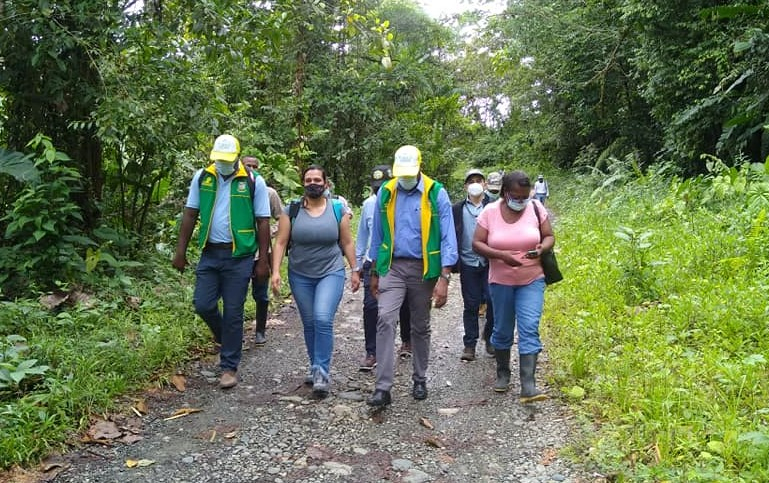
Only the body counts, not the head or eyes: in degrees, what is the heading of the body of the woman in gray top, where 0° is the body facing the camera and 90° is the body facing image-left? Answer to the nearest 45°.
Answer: approximately 0°

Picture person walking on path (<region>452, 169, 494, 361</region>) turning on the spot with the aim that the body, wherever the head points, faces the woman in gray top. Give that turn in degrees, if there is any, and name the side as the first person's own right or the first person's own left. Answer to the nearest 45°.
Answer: approximately 45° to the first person's own right

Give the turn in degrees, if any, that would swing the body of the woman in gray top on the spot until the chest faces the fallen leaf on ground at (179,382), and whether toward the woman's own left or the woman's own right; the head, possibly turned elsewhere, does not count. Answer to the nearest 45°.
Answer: approximately 90° to the woman's own right

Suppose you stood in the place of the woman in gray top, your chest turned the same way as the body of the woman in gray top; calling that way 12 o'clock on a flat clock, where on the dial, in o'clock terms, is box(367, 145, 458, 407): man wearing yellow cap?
The man wearing yellow cap is roughly at 10 o'clock from the woman in gray top.

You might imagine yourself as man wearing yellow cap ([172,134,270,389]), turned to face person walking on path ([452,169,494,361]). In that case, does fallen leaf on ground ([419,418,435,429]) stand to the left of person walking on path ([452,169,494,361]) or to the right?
right

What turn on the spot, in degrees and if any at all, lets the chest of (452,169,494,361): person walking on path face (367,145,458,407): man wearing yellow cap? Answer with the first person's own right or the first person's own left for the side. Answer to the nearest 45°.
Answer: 0° — they already face them

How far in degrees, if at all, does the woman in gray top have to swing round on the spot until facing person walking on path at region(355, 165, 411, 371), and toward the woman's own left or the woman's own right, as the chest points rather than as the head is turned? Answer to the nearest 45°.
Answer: approximately 135° to the woman's own left

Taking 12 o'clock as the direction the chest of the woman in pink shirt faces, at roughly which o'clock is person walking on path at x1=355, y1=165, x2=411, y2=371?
The person walking on path is roughly at 4 o'clock from the woman in pink shirt.
